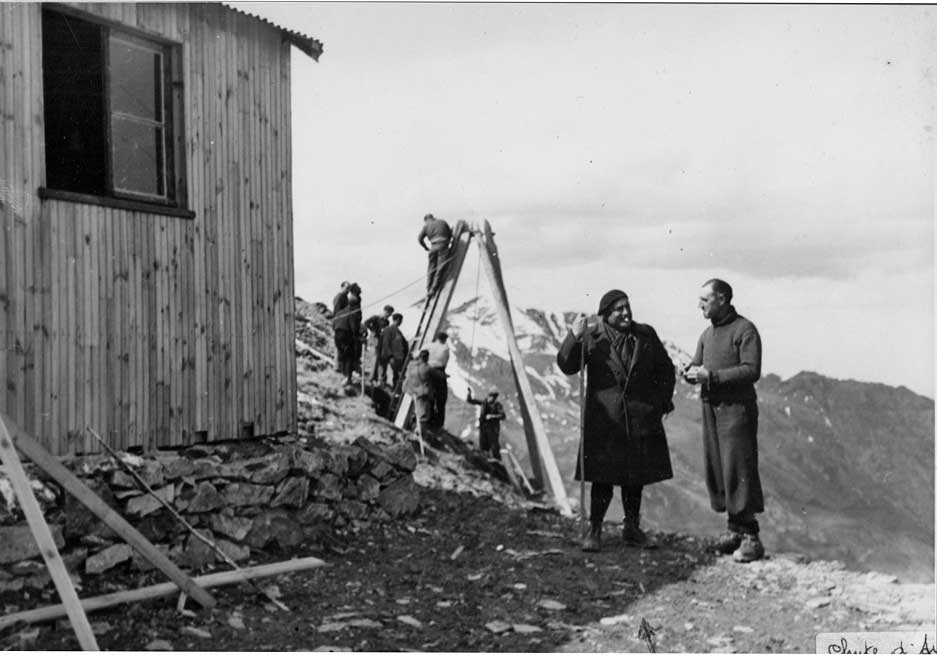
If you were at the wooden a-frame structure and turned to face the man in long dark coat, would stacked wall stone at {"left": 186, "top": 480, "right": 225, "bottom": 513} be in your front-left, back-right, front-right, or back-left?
front-right

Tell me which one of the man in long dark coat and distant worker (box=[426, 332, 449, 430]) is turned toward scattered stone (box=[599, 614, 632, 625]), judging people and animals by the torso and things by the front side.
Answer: the man in long dark coat

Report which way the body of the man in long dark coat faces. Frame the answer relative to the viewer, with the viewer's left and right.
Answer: facing the viewer

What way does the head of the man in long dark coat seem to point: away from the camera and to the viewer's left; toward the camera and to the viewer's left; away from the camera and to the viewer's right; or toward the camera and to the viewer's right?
toward the camera and to the viewer's right

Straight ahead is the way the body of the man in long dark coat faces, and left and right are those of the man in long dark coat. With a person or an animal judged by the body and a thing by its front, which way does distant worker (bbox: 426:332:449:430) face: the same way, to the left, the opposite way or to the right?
the opposite way

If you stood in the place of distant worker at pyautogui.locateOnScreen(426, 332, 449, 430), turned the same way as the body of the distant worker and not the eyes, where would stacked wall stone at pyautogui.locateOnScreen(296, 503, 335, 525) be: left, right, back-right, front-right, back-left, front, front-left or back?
back

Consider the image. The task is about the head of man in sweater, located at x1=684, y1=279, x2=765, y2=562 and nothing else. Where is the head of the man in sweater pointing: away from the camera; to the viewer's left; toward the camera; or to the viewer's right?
to the viewer's left

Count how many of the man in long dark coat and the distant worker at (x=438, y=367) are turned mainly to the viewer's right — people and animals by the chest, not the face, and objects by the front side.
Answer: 0

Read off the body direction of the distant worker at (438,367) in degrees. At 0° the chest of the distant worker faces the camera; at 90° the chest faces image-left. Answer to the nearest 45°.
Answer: approximately 180°
